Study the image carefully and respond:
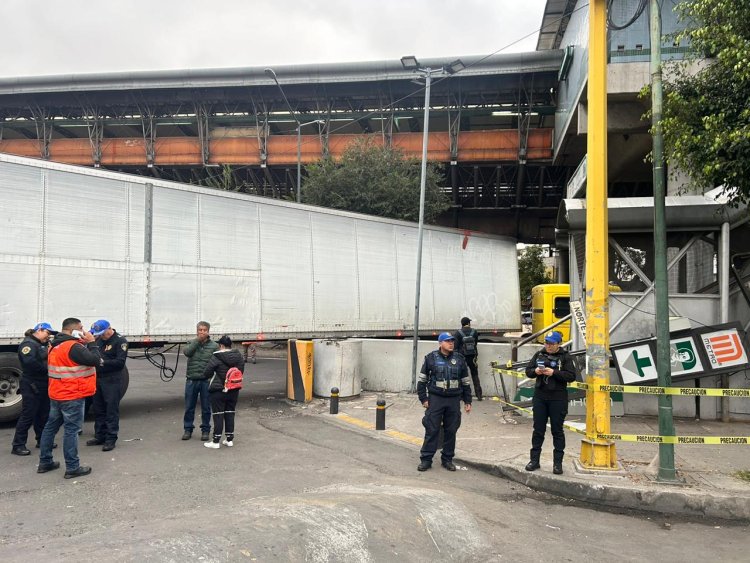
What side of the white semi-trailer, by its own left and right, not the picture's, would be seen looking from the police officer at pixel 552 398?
right

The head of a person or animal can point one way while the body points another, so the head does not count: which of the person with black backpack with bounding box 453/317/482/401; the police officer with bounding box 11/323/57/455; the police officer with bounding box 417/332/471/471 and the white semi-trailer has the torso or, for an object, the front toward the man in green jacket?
the police officer with bounding box 11/323/57/455

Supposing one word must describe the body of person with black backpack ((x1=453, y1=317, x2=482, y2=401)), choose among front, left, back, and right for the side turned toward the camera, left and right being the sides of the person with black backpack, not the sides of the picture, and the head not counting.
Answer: back

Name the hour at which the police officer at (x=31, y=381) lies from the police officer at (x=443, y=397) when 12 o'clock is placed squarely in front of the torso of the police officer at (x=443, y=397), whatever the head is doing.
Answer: the police officer at (x=31, y=381) is roughly at 3 o'clock from the police officer at (x=443, y=397).

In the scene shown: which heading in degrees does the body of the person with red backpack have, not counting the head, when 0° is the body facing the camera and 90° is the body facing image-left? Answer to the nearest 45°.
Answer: approximately 135°

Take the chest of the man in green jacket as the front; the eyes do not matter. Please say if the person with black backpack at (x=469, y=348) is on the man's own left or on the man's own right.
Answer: on the man's own left

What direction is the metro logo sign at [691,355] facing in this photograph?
toward the camera

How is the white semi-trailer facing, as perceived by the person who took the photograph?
facing away from the viewer and to the right of the viewer

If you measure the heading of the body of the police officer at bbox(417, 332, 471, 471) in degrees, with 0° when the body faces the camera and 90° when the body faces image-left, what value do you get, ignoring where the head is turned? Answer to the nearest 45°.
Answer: approximately 0°

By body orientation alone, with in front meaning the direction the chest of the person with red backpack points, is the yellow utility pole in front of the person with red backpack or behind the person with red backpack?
behind

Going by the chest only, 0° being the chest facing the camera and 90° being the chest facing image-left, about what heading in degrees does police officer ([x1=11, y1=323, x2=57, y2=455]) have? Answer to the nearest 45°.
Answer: approximately 270°

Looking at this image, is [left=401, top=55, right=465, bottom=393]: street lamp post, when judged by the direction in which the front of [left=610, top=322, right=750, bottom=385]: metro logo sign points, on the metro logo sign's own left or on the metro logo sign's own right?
on the metro logo sign's own right
